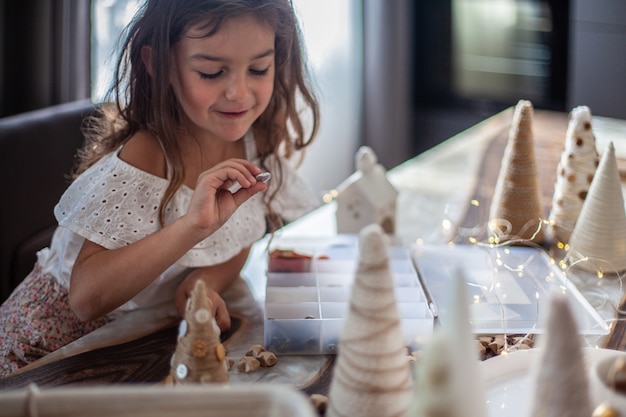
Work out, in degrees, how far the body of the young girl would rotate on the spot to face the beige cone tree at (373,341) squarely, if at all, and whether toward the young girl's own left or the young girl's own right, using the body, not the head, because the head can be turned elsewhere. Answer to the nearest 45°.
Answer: approximately 45° to the young girl's own right

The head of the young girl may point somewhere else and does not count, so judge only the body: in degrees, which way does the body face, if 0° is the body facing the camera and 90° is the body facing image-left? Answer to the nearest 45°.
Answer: approximately 315°
